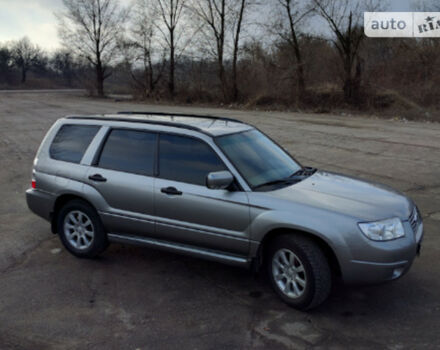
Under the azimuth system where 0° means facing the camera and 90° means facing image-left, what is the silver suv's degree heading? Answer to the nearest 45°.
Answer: approximately 315°
